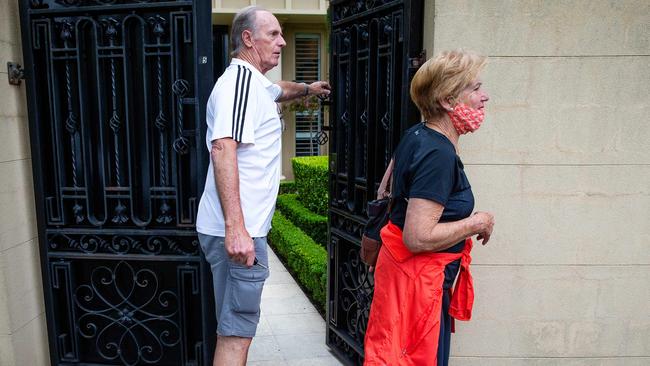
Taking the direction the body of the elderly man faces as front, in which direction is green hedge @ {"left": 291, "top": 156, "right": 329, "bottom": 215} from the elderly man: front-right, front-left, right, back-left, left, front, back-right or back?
left

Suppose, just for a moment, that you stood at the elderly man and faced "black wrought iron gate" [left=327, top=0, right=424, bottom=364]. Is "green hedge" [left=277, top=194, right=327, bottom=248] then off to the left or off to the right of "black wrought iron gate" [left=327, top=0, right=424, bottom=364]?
left

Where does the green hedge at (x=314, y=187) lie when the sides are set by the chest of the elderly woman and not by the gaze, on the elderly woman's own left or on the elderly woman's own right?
on the elderly woman's own left

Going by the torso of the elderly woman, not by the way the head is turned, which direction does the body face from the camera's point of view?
to the viewer's right

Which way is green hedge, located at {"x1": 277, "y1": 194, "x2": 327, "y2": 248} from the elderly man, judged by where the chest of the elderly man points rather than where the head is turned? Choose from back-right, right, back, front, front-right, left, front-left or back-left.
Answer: left

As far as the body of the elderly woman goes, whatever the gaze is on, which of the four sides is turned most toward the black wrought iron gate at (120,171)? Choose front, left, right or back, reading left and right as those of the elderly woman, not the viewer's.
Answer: back

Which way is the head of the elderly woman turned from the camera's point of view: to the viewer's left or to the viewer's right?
to the viewer's right

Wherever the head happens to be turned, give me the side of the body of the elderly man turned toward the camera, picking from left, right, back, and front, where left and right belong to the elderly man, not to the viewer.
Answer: right

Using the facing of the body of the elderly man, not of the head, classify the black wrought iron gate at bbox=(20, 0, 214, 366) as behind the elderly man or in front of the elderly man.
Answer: behind

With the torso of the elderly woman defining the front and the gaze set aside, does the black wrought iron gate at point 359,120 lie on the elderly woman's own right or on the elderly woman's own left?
on the elderly woman's own left

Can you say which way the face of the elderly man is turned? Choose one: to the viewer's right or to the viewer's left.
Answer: to the viewer's right
